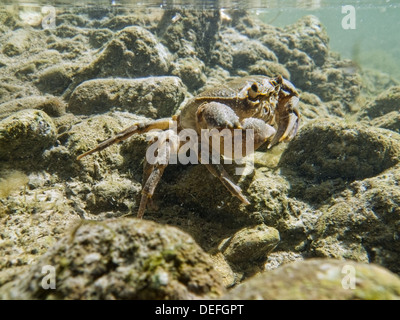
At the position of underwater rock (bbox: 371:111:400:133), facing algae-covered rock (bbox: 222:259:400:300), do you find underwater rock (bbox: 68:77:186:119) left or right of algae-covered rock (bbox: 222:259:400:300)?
right

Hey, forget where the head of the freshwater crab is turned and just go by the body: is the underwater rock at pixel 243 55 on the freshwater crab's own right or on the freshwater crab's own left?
on the freshwater crab's own left
